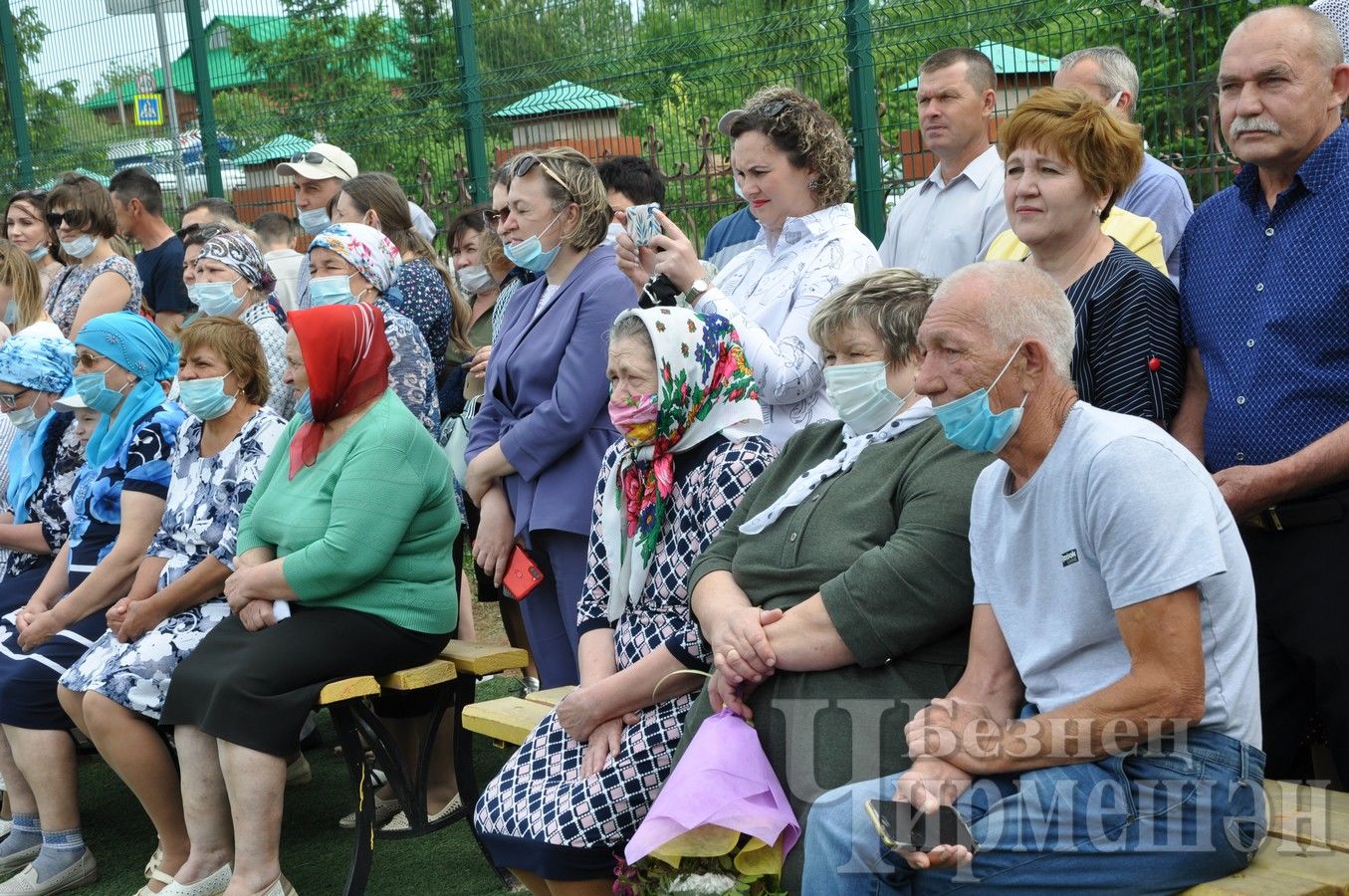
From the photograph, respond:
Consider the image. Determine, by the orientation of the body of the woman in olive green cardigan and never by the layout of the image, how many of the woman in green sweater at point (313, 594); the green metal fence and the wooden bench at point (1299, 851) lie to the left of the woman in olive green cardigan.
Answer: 1

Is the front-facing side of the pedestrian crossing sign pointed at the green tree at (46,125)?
no

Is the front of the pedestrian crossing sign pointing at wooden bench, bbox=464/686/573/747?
yes

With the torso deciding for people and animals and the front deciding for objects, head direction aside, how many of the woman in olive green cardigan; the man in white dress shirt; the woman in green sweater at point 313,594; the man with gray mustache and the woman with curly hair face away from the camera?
0

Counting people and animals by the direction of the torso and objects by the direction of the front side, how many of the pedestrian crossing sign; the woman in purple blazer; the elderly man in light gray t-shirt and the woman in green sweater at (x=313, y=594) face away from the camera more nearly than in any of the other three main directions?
0

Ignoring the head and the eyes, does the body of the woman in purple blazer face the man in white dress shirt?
no

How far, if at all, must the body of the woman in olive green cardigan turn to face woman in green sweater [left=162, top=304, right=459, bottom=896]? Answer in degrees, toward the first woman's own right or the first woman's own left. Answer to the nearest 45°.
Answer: approximately 90° to the first woman's own right

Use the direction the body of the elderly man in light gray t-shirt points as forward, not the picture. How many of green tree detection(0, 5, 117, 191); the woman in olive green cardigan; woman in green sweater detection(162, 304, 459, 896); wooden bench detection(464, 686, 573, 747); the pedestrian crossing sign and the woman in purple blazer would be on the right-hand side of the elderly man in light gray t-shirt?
6

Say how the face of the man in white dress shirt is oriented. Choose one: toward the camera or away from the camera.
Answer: toward the camera

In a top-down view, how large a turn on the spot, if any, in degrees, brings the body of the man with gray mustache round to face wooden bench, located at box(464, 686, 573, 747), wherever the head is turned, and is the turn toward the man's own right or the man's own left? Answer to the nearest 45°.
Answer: approximately 45° to the man's own right

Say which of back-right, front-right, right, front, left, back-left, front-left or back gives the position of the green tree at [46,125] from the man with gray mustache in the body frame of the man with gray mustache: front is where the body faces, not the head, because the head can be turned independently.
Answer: right

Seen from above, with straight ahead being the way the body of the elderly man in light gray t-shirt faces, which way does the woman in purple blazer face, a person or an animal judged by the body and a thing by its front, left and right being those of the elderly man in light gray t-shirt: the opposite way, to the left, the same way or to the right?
the same way

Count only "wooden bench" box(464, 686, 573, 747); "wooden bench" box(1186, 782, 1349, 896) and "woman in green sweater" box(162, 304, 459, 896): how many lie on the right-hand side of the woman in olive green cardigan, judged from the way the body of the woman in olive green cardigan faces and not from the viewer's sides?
2

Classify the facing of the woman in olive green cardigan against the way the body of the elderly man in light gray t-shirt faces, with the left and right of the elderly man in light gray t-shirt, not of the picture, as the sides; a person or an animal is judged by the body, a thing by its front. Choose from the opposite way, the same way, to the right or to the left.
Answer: the same way

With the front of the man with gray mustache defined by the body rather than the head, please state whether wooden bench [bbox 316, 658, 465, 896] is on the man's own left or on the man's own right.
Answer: on the man's own right

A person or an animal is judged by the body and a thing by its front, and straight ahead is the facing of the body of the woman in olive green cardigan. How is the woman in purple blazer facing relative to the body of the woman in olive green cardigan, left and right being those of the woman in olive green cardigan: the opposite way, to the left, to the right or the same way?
the same way

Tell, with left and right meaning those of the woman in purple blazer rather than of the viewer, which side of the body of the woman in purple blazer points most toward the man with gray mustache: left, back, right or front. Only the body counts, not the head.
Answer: left

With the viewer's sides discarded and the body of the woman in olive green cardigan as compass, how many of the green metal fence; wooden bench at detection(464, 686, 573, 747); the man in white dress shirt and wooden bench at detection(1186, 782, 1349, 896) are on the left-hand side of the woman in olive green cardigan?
1

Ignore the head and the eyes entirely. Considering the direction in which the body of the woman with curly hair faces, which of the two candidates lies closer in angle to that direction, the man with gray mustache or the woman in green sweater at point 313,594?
the woman in green sweater

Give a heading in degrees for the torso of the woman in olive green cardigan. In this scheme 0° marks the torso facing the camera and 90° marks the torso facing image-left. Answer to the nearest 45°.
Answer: approximately 45°

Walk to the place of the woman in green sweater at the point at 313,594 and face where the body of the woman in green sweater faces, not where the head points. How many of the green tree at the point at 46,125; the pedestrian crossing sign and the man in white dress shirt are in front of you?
0

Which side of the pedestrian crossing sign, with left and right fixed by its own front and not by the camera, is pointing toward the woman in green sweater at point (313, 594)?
front

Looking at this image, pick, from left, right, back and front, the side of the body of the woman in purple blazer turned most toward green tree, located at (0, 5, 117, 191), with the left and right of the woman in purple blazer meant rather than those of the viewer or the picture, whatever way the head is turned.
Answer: right

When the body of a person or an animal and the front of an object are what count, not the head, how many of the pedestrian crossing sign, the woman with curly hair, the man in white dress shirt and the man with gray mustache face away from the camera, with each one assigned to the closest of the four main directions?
0
